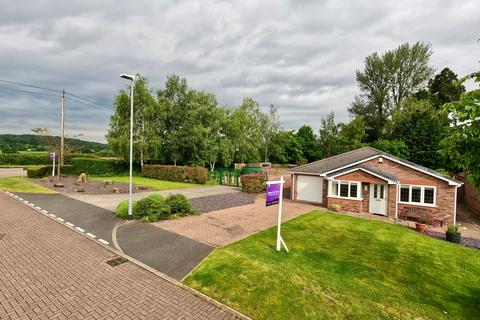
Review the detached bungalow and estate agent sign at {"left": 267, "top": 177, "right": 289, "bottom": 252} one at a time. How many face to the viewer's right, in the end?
0

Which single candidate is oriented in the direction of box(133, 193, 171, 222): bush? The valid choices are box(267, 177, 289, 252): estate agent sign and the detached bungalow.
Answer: the detached bungalow

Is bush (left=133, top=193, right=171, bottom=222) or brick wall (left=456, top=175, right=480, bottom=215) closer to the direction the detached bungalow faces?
the bush

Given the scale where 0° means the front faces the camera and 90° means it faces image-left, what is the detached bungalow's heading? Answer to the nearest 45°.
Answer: approximately 45°

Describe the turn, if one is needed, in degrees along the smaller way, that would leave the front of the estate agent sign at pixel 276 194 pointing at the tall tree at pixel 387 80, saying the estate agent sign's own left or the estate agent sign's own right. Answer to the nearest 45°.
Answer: approximately 135° to the estate agent sign's own left

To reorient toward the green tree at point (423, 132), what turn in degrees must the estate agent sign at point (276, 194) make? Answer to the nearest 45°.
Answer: approximately 135° to its left

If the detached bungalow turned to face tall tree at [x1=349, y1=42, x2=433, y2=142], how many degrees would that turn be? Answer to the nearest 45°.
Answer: approximately 135° to its right

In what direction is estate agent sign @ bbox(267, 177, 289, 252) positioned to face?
toward the camera

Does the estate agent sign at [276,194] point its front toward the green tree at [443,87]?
no

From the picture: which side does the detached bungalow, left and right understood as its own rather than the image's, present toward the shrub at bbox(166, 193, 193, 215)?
front

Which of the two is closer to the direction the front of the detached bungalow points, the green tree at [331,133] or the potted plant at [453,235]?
the potted plant

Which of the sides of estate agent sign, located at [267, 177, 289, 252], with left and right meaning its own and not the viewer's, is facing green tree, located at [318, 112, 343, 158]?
back

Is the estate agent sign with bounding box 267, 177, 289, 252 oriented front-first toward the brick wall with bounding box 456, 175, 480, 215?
no

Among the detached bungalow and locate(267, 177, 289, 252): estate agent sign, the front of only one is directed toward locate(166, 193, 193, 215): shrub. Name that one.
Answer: the detached bungalow

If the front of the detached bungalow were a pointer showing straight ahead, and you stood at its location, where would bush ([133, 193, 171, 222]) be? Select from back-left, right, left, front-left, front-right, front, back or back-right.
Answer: front

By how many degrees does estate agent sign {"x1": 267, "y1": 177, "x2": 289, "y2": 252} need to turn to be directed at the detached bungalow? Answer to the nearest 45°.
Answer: approximately 135° to its left

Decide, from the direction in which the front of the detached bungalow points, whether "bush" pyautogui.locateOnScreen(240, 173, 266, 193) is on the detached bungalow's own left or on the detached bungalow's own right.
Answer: on the detached bungalow's own right
